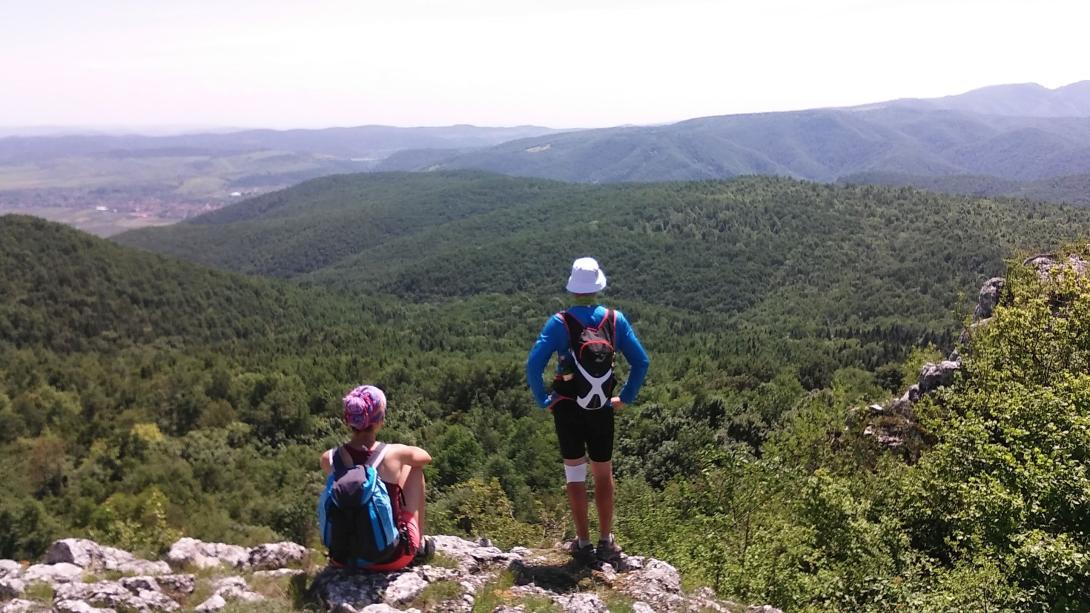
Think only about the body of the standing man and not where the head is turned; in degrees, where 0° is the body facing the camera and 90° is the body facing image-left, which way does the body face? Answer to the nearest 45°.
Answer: approximately 180°

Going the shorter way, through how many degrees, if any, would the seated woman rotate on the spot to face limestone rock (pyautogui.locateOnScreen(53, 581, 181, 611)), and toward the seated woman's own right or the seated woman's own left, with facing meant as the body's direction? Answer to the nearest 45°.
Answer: approximately 135° to the seated woman's own left

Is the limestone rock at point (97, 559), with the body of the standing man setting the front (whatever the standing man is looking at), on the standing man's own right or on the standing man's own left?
on the standing man's own left

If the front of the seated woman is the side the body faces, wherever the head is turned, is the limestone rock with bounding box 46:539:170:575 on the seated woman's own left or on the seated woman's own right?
on the seated woman's own left

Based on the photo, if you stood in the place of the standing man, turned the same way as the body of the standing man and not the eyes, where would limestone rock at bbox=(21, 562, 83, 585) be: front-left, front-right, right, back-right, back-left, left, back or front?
left

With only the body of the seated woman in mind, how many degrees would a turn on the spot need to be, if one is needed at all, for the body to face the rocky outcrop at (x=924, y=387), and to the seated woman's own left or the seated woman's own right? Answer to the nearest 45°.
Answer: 0° — they already face it

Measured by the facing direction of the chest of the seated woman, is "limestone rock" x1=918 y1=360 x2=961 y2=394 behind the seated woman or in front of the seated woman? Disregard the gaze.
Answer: in front

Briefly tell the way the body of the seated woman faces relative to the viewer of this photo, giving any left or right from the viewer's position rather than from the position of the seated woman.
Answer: facing away from the viewer and to the right of the viewer

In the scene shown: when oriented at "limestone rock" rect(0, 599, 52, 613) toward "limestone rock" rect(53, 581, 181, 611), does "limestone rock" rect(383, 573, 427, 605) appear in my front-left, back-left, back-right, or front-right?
front-right

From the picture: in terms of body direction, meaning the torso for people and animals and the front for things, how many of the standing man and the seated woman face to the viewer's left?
0

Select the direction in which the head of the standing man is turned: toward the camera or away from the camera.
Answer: away from the camera
